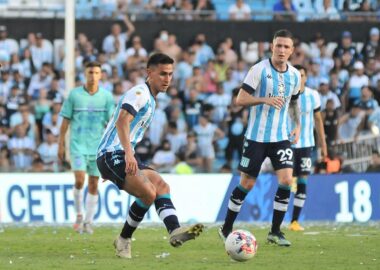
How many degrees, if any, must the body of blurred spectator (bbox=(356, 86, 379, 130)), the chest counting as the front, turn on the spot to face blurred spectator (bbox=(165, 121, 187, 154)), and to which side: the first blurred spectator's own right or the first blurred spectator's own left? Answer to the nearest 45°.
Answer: approximately 45° to the first blurred spectator's own right

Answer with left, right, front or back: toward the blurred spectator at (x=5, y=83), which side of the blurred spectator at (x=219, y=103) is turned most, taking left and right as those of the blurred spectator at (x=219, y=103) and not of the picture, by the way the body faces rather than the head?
right

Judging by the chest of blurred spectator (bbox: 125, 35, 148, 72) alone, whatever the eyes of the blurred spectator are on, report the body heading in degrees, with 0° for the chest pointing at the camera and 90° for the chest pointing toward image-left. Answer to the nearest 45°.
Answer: approximately 0°

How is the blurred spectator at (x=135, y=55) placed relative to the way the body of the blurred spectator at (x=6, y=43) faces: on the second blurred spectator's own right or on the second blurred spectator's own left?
on the second blurred spectator's own left

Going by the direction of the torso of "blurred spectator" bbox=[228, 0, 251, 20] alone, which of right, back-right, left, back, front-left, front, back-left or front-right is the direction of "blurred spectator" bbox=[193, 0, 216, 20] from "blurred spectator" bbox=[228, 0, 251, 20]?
right

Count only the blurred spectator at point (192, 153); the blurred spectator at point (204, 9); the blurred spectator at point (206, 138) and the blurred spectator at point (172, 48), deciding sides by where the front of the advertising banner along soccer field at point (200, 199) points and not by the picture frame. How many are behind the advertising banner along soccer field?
4

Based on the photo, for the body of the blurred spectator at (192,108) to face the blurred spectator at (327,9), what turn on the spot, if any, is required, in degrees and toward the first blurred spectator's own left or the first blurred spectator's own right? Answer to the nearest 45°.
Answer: approximately 135° to the first blurred spectator's own left
